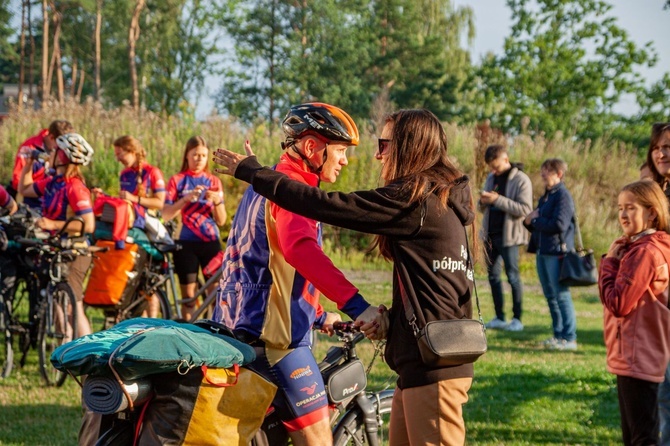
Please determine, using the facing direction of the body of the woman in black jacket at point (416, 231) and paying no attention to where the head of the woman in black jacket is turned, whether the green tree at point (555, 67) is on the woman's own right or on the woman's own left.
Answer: on the woman's own right

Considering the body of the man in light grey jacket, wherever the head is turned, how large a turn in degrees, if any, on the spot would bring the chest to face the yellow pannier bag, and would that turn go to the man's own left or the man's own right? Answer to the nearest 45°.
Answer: approximately 45° to the man's own left

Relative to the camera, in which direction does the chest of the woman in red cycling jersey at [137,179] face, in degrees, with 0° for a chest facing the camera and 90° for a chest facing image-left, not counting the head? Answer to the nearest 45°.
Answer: approximately 45°

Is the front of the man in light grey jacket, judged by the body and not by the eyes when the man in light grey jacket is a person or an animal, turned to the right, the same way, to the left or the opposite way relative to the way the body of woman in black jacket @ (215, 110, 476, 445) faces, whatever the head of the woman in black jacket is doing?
to the left

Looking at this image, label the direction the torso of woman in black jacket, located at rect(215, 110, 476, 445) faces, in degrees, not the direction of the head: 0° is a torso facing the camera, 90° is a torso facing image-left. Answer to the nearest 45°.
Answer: approximately 135°

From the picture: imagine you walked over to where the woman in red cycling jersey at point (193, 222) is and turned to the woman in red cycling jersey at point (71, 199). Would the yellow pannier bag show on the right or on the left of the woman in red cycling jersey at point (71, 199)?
left

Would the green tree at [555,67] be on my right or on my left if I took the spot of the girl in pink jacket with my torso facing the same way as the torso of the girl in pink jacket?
on my right

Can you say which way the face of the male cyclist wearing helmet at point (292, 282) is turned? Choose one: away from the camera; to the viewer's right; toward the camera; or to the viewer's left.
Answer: to the viewer's right

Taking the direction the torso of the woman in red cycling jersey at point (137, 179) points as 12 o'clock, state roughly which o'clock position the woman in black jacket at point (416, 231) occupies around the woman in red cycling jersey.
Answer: The woman in black jacket is roughly at 10 o'clock from the woman in red cycling jersey.

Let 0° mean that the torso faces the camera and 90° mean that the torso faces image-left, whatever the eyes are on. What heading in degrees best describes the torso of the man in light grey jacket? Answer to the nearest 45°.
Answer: approximately 45°

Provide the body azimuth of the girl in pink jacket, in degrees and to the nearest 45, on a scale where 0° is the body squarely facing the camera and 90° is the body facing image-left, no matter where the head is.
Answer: approximately 90°
